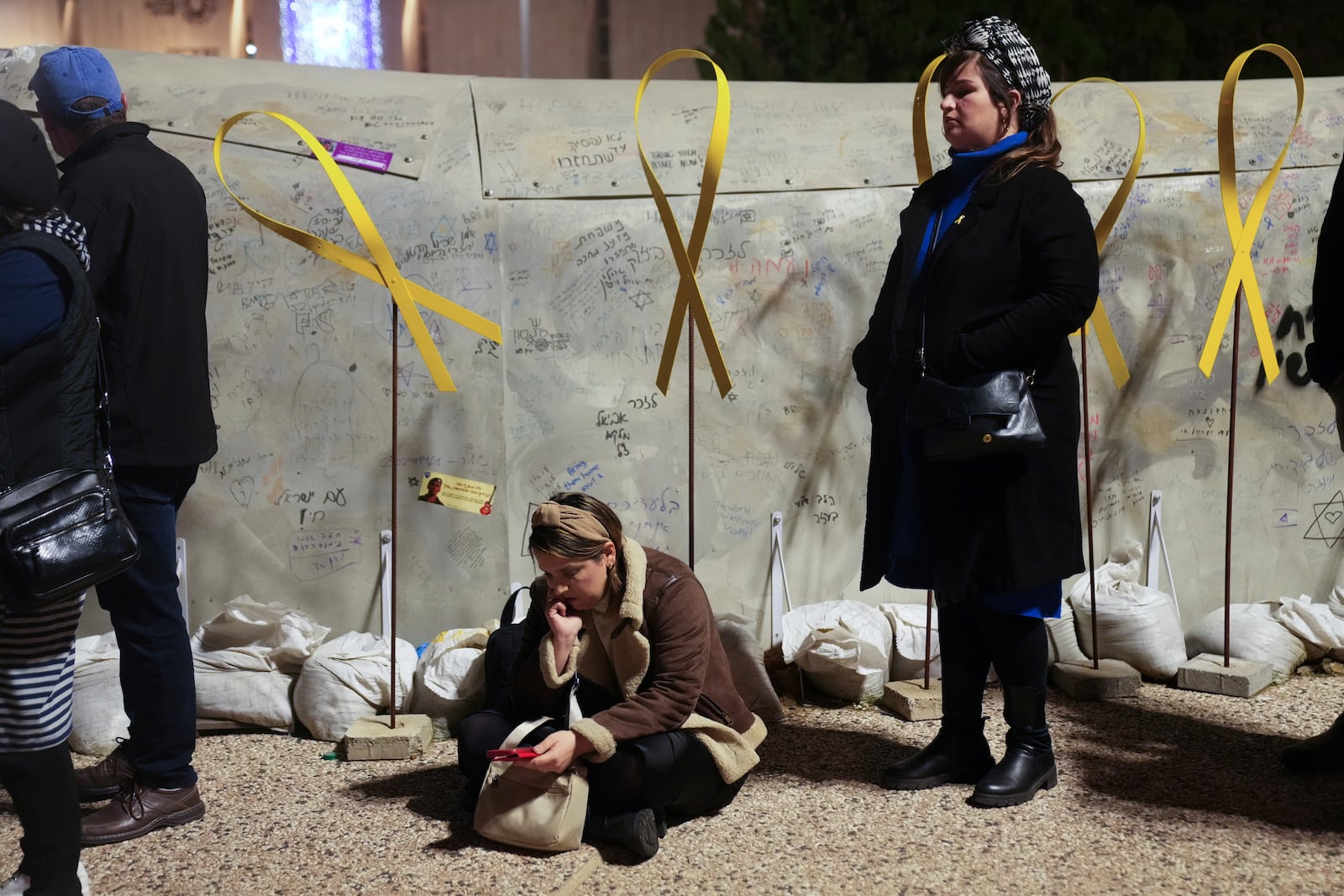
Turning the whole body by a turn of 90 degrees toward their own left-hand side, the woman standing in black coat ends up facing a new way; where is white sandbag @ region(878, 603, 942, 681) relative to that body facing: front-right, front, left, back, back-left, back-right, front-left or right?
back-left

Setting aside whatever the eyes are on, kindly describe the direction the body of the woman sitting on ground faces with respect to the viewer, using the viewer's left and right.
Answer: facing the viewer and to the left of the viewer

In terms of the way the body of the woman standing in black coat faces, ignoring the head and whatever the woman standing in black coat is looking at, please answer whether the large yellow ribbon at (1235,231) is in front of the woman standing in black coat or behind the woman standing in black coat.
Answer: behind

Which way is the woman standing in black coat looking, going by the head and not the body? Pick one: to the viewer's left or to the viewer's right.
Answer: to the viewer's left

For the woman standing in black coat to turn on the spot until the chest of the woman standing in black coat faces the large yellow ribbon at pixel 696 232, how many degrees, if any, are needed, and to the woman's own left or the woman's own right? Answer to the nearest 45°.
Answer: approximately 90° to the woman's own right

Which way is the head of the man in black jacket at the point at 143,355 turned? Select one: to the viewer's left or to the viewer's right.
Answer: to the viewer's left

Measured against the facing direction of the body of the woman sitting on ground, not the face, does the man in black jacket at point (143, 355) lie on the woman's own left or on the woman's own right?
on the woman's own right
